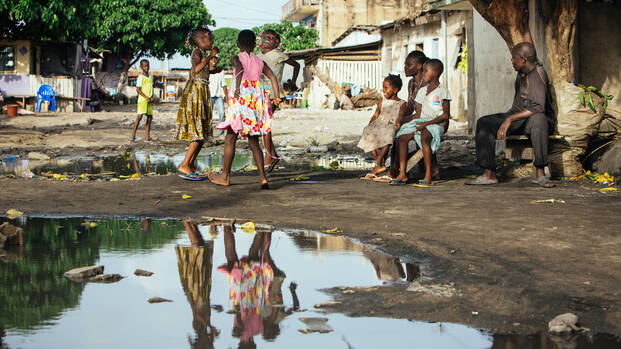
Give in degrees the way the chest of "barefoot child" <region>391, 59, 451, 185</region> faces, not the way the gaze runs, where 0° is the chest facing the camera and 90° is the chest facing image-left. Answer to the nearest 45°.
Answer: approximately 45°

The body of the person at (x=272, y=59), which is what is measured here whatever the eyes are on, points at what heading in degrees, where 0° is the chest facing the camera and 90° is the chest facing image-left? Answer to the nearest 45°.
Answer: approximately 45°

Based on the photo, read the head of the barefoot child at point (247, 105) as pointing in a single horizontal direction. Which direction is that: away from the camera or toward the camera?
away from the camera

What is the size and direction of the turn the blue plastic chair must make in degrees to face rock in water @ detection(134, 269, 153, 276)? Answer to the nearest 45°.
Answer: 0° — it already faces it

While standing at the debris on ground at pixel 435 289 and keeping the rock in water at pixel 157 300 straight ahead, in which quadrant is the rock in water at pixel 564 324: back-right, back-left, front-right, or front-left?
back-left

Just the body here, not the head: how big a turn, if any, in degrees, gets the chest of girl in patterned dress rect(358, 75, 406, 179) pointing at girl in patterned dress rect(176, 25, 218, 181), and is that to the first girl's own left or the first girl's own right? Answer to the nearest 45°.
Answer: approximately 45° to the first girl's own right

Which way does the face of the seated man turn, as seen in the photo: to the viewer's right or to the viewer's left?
to the viewer's left
